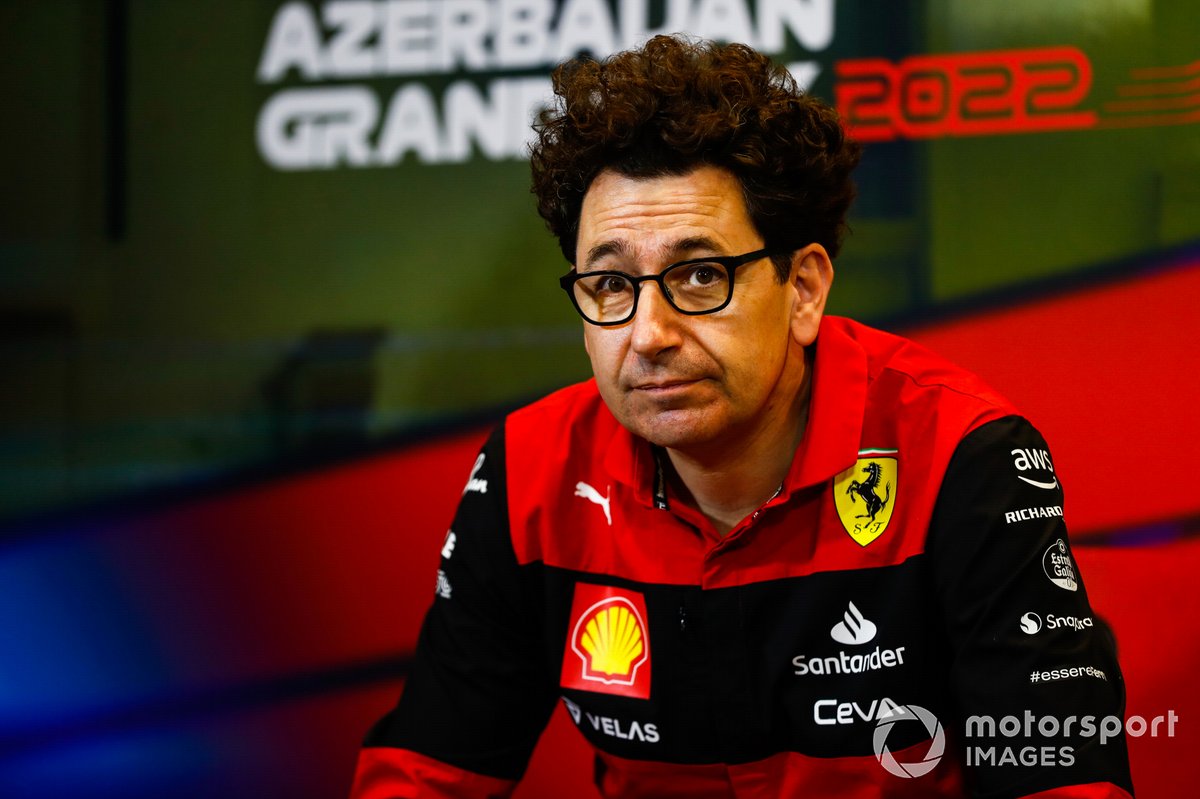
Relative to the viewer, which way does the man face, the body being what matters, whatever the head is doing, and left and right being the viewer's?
facing the viewer and to the left of the viewer
